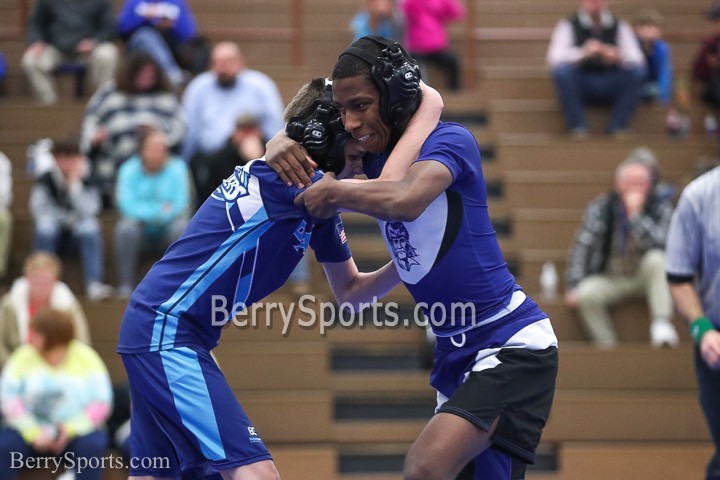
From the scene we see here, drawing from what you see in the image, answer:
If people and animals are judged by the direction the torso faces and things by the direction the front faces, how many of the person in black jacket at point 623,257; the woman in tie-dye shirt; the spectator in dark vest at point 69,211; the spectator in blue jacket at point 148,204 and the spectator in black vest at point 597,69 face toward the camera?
5

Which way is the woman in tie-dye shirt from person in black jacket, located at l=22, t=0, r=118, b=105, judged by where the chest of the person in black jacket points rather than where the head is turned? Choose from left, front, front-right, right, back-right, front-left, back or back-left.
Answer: front

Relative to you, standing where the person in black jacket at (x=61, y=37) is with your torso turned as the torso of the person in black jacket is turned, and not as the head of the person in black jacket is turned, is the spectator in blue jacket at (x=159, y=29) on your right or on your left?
on your left

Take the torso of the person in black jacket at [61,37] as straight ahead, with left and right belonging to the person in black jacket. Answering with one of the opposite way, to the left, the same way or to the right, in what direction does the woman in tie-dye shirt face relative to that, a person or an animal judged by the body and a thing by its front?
the same way

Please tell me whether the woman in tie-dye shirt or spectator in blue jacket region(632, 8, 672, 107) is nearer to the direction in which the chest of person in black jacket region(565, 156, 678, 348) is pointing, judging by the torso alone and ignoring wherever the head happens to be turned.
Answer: the woman in tie-dye shirt

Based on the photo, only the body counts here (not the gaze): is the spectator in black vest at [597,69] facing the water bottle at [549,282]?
yes

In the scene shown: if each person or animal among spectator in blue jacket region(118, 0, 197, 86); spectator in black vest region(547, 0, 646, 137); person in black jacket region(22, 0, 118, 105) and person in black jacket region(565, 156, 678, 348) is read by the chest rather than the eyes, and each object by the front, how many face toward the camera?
4

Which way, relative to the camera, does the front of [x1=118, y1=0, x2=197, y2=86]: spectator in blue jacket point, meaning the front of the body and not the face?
toward the camera

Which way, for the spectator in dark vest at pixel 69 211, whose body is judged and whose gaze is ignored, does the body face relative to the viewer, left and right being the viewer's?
facing the viewer

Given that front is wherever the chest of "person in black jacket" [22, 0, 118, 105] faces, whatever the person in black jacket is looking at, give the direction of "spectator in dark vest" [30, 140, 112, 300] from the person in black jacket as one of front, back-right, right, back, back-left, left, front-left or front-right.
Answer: front

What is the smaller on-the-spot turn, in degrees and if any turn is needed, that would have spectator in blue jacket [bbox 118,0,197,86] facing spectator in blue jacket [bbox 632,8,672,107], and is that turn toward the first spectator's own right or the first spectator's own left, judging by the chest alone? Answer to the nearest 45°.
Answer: approximately 90° to the first spectator's own left

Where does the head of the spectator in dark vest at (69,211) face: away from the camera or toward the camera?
toward the camera

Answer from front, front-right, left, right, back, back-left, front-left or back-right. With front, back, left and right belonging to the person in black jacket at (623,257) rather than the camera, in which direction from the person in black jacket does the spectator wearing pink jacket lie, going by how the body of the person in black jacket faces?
back-right

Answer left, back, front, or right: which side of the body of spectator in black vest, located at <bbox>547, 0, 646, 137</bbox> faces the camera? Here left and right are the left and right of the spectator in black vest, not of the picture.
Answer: front
